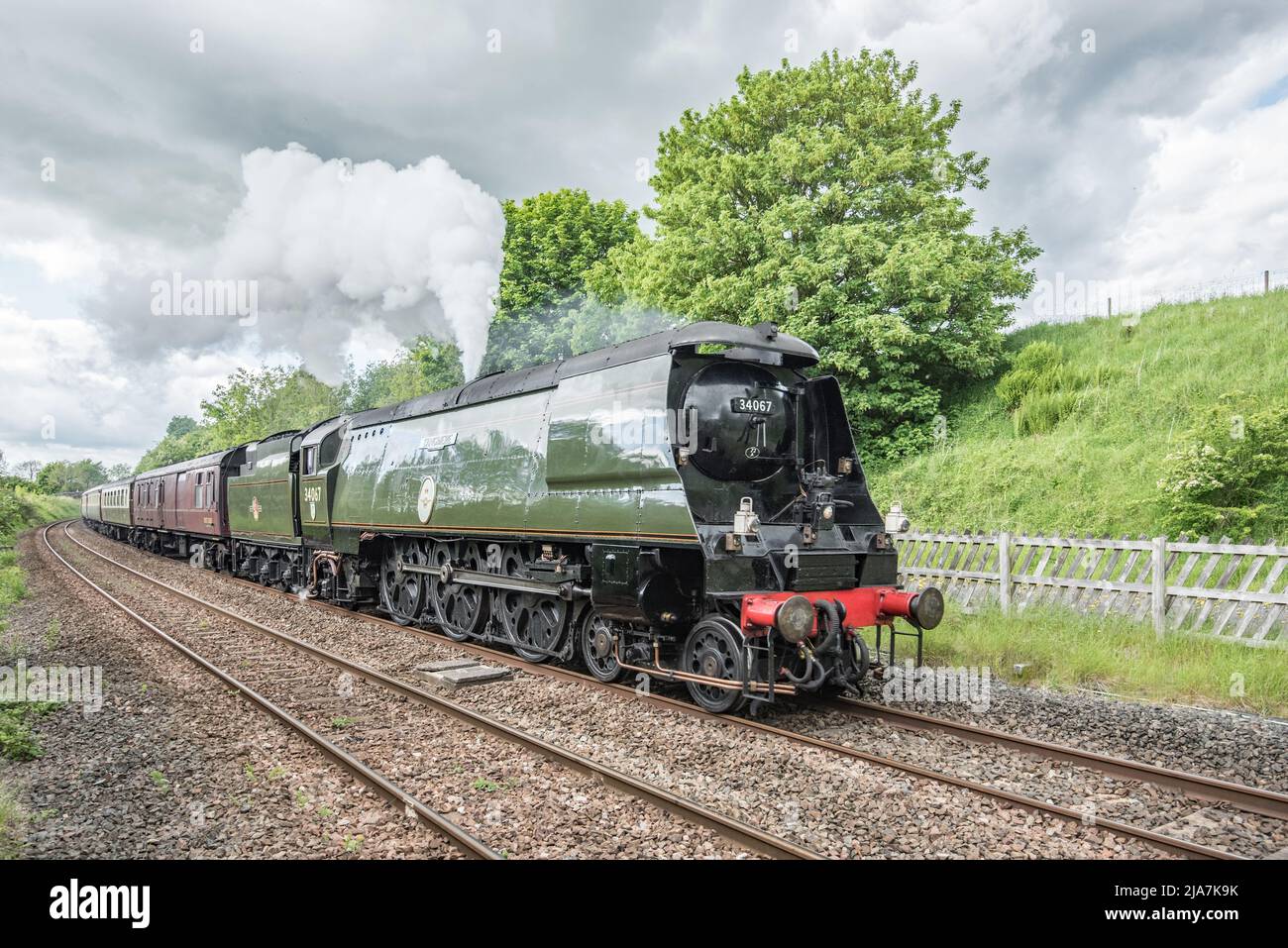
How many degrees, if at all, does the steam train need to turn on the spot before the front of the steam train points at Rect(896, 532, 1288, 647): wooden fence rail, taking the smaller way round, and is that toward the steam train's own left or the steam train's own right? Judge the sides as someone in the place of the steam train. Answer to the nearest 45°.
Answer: approximately 45° to the steam train's own left

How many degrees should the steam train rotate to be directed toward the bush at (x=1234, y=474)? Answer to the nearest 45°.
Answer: approximately 45° to its left

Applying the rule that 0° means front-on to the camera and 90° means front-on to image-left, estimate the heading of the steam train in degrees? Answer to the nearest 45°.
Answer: approximately 315°

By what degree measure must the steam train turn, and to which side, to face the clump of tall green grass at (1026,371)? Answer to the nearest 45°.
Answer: approximately 90° to its left

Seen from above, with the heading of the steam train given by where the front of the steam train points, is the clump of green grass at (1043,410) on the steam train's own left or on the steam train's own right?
on the steam train's own left

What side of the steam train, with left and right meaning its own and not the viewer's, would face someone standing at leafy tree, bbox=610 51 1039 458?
left
